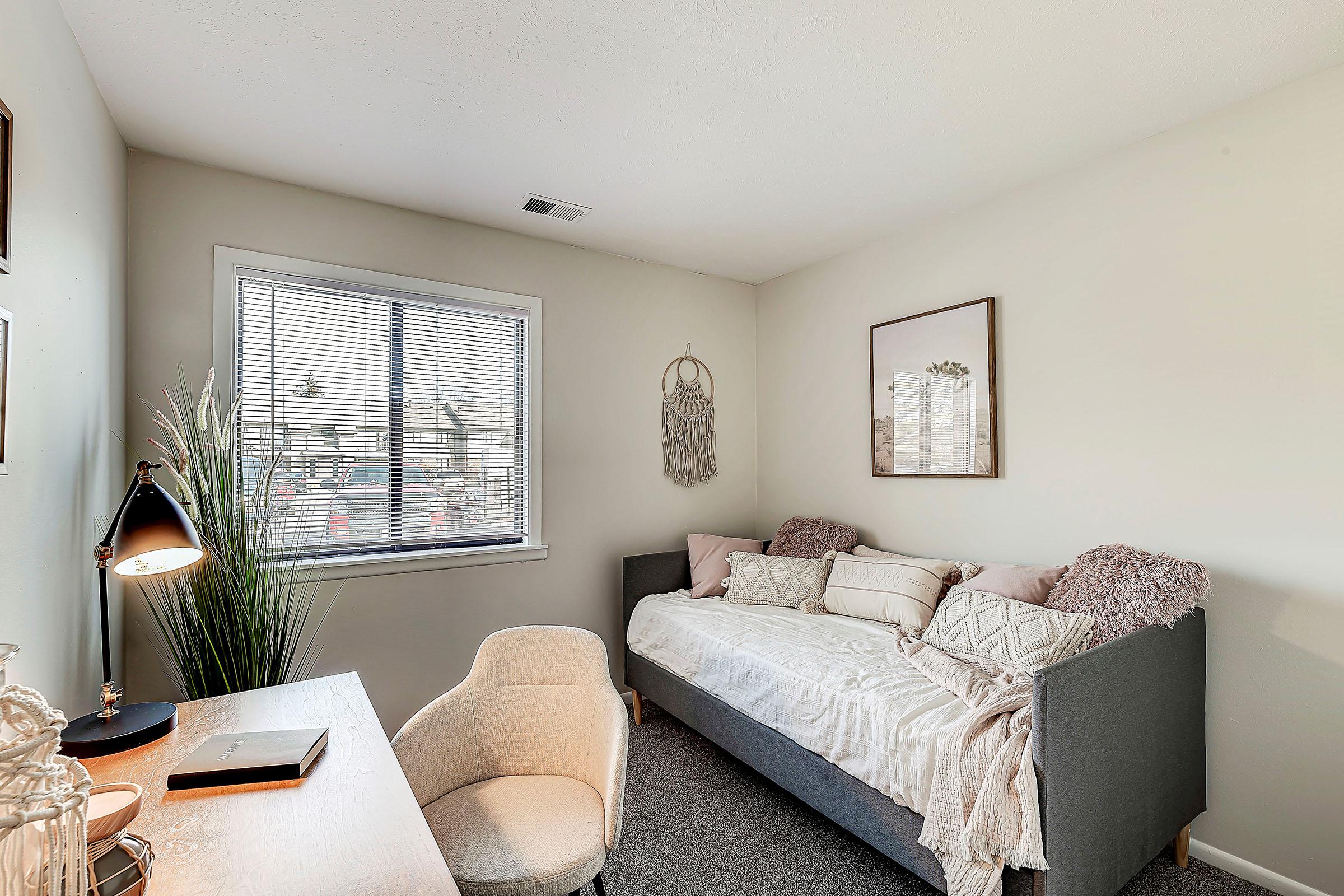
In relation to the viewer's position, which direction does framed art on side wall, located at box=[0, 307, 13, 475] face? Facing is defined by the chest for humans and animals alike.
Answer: facing to the right of the viewer

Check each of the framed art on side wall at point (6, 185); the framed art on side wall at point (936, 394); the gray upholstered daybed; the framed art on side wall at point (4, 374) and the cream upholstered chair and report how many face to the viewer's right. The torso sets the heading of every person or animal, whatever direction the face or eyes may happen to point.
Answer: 2

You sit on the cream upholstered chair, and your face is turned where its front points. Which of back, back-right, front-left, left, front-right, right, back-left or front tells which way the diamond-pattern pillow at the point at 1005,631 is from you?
back-left

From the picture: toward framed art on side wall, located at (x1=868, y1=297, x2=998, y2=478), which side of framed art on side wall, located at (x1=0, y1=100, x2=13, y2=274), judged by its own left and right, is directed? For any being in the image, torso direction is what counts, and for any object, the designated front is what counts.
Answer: front

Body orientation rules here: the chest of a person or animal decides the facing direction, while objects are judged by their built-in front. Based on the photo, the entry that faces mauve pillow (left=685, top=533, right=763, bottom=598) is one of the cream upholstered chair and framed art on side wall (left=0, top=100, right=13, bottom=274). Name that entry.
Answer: the framed art on side wall

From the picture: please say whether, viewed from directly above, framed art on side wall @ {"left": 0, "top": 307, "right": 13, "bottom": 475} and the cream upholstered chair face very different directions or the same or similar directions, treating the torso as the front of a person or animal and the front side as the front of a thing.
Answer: very different directions

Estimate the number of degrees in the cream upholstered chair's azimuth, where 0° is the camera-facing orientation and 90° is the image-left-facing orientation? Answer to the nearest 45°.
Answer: approximately 45°

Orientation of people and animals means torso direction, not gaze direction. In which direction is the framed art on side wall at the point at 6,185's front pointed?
to the viewer's right

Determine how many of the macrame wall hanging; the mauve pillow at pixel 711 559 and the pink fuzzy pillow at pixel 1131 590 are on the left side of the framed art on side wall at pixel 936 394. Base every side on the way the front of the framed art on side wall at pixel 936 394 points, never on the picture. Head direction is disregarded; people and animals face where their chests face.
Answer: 1

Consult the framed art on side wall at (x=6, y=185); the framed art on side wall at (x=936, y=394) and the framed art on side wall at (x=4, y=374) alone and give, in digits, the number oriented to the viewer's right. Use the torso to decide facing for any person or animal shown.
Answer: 2

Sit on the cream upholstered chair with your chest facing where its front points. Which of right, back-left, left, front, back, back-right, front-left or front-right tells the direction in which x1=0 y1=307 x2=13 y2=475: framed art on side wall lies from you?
front-right

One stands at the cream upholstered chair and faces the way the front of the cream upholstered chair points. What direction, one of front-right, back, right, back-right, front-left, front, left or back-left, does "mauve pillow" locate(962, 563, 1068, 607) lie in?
back-left
